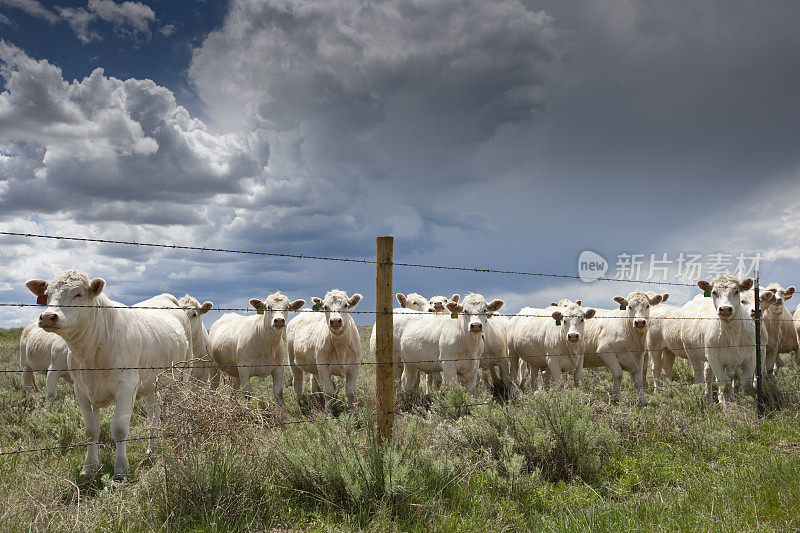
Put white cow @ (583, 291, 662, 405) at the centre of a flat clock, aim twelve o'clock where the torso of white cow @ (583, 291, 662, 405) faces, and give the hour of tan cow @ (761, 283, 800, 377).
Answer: tan cow @ (761, 283, 800, 377) is roughly at 9 o'clock from white cow @ (583, 291, 662, 405).

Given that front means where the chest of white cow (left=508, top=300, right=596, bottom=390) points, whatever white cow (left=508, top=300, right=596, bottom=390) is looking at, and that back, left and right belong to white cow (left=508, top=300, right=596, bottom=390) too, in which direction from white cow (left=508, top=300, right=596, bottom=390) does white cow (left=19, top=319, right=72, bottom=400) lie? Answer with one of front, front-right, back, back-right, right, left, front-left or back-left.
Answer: back-right

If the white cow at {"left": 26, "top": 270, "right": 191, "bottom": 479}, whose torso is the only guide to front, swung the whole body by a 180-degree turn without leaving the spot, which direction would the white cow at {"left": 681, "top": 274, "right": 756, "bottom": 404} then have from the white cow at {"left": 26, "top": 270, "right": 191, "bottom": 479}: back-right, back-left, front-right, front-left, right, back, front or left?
front-right

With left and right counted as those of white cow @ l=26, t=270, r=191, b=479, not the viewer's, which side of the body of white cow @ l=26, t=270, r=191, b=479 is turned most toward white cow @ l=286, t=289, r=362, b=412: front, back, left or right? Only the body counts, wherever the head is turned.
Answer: back

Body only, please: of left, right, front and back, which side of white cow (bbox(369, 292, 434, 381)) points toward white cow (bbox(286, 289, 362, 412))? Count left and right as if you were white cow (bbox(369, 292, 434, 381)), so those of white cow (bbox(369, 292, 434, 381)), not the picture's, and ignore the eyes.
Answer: right

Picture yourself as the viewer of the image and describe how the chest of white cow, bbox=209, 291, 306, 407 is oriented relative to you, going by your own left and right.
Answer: facing the viewer and to the right of the viewer

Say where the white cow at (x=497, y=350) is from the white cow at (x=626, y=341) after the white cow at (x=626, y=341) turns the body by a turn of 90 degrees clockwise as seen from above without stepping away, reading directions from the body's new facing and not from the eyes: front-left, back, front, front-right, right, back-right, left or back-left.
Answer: front-right

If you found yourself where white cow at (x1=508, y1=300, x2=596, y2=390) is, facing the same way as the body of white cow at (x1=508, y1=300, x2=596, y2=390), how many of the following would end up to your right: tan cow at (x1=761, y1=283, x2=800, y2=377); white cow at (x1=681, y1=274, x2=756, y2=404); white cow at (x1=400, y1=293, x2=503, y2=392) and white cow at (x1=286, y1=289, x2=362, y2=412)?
2

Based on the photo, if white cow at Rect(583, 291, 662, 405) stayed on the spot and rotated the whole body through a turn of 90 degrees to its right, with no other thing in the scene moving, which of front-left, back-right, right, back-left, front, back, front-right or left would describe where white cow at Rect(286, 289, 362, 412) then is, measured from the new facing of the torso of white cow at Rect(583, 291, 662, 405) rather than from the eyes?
front
